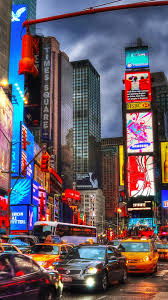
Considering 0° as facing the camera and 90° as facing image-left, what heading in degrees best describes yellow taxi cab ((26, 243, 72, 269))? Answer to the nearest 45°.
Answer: approximately 45°

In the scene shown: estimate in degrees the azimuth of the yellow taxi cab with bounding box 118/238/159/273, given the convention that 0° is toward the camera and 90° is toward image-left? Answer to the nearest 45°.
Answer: approximately 0°

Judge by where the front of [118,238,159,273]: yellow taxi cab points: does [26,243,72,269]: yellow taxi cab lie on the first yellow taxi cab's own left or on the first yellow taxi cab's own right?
on the first yellow taxi cab's own right

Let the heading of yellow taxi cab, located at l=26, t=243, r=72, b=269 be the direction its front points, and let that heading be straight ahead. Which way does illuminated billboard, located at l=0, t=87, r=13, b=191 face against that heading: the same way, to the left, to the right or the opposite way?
to the left

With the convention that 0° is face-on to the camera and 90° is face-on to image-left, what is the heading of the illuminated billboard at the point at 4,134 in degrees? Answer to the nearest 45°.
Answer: approximately 315°
